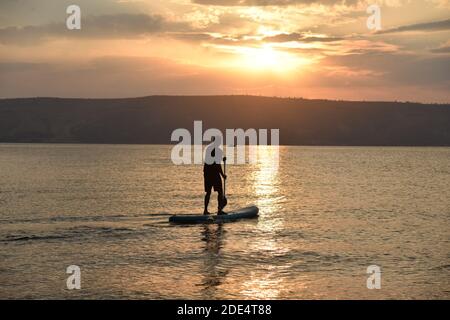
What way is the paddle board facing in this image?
to the viewer's right
